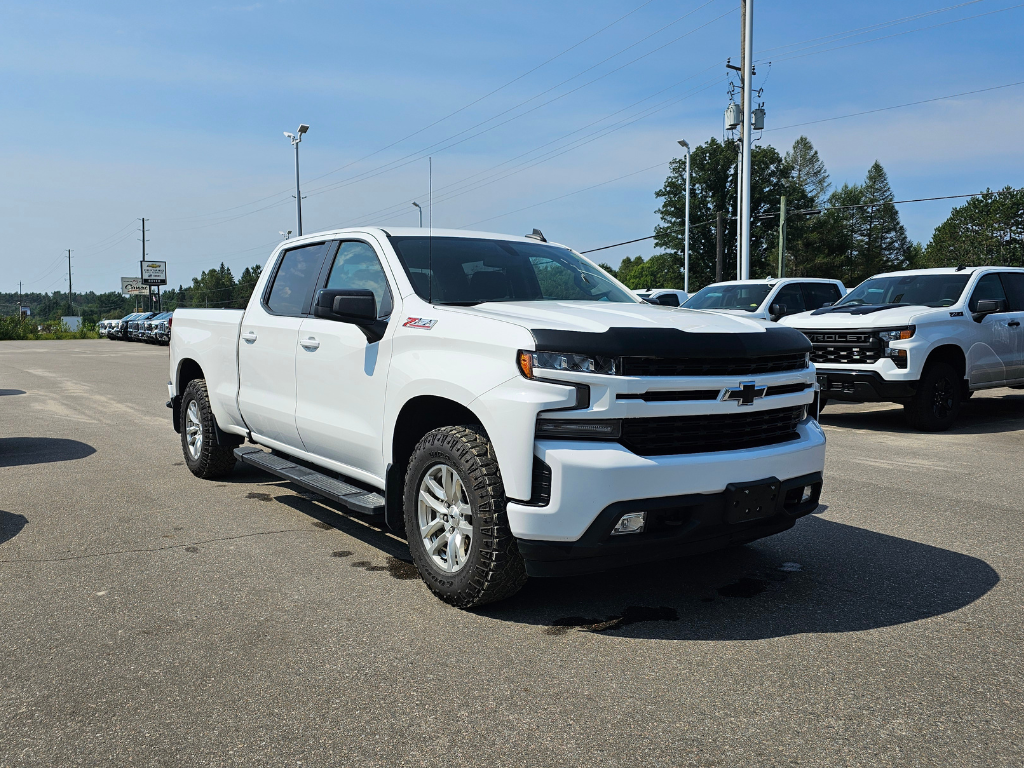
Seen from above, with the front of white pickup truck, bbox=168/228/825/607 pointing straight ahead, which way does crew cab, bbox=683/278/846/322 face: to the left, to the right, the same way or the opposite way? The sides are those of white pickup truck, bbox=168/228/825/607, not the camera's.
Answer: to the right

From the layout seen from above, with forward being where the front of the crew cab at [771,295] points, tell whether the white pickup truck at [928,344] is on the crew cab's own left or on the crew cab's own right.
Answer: on the crew cab's own left

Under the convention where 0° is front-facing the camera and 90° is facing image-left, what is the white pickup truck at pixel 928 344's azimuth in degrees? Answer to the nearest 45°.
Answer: approximately 45°

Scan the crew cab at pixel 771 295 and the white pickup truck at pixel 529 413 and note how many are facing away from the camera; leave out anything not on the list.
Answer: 0

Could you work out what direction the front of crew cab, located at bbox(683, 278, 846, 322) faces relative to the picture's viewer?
facing the viewer and to the left of the viewer

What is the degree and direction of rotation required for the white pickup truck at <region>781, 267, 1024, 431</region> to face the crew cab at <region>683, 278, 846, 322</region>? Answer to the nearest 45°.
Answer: approximately 90° to its right

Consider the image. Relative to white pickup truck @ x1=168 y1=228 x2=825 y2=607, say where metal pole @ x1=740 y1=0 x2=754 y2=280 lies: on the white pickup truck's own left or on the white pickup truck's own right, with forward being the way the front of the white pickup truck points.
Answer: on the white pickup truck's own left

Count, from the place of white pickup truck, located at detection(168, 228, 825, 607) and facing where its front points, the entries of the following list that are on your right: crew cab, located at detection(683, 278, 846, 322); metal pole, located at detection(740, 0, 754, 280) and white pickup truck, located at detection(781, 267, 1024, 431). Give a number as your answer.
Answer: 0

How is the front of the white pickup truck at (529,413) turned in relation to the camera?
facing the viewer and to the right of the viewer

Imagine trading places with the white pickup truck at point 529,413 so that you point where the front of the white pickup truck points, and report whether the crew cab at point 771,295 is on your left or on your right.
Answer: on your left

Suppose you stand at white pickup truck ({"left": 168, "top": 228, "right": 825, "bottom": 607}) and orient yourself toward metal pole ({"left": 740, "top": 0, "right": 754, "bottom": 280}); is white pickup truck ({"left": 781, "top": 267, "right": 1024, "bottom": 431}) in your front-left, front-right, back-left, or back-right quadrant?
front-right

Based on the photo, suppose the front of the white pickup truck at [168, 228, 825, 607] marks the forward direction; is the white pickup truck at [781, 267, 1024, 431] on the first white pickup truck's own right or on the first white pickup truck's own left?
on the first white pickup truck's own left

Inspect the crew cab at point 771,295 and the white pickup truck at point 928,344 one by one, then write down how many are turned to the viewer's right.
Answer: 0

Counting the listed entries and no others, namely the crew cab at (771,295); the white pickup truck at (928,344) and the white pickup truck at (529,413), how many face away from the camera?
0

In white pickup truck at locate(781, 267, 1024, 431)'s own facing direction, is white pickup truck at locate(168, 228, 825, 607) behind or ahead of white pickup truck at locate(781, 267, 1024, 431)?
ahead

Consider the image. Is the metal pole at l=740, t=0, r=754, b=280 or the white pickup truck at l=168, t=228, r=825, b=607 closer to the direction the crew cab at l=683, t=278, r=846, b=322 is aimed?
the white pickup truck

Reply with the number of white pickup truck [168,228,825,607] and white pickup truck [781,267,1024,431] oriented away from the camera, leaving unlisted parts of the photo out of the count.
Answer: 0

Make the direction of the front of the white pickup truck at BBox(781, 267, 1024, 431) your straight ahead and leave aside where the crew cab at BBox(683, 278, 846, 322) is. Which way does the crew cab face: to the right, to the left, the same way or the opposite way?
the same way

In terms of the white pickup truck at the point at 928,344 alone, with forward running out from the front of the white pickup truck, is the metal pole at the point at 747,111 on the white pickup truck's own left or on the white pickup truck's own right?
on the white pickup truck's own right
